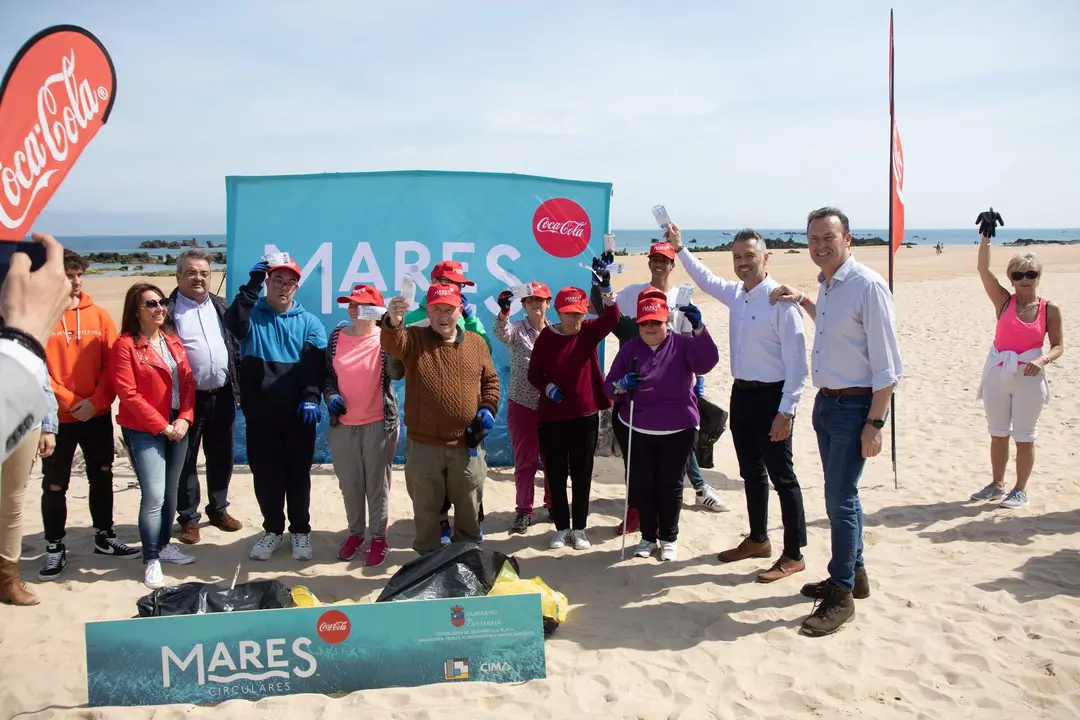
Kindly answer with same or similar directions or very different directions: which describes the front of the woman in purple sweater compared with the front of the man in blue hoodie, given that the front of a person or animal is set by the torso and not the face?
same or similar directions

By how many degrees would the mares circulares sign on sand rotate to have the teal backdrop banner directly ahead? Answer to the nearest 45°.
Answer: approximately 180°

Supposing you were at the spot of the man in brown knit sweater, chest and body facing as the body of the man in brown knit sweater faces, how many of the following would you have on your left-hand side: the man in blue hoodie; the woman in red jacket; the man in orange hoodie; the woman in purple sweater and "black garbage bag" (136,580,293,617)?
1

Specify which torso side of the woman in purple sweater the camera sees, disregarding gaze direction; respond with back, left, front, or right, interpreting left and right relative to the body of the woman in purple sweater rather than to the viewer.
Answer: front

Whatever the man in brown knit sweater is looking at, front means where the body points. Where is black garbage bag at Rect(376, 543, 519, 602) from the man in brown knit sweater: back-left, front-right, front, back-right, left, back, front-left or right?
front

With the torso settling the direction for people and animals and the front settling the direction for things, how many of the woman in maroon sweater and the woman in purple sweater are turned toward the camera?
2

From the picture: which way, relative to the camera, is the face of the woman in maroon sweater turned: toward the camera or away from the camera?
toward the camera

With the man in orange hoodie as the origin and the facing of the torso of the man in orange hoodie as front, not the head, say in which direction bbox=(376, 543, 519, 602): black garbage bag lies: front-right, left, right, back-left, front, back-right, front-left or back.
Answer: front-left

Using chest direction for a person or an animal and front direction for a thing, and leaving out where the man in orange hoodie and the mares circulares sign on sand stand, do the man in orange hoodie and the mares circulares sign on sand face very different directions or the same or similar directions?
same or similar directions

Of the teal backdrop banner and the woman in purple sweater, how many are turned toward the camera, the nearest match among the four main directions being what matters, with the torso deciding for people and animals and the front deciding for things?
2

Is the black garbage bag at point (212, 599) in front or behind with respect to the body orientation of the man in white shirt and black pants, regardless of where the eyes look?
in front

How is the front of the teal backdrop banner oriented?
toward the camera

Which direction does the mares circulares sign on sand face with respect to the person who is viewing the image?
facing the viewer

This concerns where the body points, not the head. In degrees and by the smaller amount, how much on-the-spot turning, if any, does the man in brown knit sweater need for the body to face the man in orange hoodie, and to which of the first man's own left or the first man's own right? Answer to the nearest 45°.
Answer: approximately 90° to the first man's own right

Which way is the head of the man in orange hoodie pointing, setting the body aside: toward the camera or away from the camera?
toward the camera

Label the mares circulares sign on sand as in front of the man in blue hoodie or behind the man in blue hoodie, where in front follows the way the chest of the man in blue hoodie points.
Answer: in front

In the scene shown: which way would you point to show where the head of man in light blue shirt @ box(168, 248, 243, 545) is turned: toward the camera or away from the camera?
toward the camera
